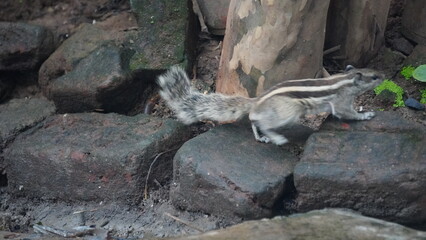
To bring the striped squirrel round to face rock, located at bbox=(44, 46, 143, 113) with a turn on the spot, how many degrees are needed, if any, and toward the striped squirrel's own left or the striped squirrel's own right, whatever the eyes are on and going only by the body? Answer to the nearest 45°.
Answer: approximately 135° to the striped squirrel's own left

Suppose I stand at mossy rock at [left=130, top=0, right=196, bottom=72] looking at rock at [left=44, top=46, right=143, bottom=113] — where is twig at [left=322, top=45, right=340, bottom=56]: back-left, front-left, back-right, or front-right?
back-left

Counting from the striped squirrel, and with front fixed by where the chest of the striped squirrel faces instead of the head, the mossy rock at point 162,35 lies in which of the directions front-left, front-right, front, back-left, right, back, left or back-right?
back-left

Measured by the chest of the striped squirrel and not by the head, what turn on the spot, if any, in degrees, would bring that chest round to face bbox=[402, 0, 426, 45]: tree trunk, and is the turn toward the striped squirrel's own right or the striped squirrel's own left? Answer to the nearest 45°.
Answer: approximately 45° to the striped squirrel's own left

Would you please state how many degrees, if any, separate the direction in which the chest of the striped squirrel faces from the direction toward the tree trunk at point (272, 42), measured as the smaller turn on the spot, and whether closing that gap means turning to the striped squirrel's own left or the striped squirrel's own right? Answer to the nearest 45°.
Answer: approximately 90° to the striped squirrel's own left

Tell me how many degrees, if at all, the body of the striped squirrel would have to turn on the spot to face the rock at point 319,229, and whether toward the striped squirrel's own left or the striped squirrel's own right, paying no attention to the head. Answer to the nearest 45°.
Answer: approximately 90° to the striped squirrel's own right

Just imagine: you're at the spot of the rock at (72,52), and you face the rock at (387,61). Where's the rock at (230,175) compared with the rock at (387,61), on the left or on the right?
right

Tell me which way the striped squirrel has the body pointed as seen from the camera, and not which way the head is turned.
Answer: to the viewer's right
